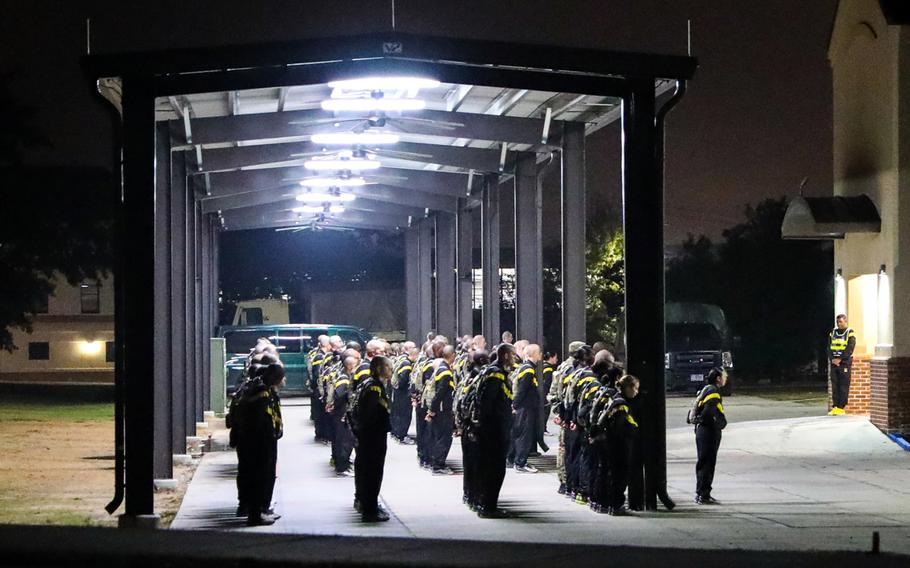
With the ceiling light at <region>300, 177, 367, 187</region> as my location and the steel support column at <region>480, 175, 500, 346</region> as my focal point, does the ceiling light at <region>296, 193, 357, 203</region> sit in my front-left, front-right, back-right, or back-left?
back-left

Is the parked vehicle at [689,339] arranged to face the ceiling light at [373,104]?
yes

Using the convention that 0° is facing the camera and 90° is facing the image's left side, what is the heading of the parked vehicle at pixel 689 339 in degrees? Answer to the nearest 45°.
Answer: approximately 0°

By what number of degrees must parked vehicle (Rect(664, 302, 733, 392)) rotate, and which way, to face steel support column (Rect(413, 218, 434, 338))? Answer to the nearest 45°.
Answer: approximately 45° to its right

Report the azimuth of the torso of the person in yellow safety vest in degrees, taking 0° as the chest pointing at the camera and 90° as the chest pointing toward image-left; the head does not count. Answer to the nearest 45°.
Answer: approximately 45°
